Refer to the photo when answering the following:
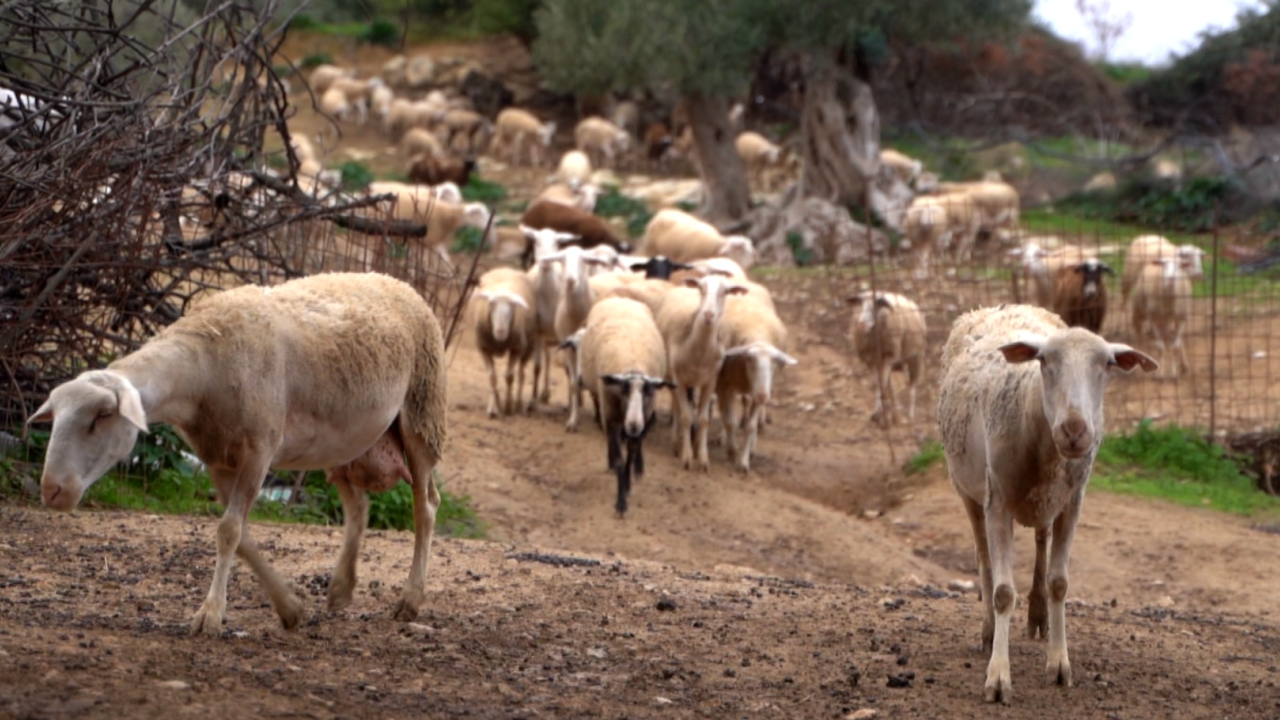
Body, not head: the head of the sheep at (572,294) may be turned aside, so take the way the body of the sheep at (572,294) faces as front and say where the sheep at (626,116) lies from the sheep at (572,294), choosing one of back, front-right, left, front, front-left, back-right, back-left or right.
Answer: back

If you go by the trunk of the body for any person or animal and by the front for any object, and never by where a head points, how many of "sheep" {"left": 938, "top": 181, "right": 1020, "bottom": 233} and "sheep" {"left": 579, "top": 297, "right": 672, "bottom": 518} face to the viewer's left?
1

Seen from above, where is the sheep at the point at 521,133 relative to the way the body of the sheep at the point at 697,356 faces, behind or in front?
behind

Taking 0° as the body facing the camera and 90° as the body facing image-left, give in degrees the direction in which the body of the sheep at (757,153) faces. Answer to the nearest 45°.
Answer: approximately 315°

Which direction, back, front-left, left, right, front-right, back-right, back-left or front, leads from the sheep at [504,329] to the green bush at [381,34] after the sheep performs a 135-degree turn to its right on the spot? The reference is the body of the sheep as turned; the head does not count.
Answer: front-right

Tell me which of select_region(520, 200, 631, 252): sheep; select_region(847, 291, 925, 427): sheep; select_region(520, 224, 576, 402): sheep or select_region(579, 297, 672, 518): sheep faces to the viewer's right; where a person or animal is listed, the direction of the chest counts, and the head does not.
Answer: select_region(520, 200, 631, 252): sheep

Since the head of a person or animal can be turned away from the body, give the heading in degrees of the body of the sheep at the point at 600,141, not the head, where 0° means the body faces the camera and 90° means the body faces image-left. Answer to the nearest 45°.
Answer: approximately 315°

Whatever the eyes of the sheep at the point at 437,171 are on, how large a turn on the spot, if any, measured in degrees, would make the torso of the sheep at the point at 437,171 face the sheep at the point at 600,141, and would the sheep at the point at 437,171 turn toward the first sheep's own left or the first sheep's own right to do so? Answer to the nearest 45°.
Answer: approximately 45° to the first sheep's own left

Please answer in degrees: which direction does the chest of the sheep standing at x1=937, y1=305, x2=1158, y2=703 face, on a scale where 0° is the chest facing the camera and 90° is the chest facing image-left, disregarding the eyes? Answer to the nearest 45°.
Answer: approximately 0°

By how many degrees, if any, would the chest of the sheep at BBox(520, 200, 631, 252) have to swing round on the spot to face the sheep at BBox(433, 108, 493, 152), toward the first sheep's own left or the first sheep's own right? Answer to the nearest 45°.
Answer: approximately 90° to the first sheep's own left

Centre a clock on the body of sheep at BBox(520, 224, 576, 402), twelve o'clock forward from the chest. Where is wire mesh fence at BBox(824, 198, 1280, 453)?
The wire mesh fence is roughly at 9 o'clock from the sheep.
